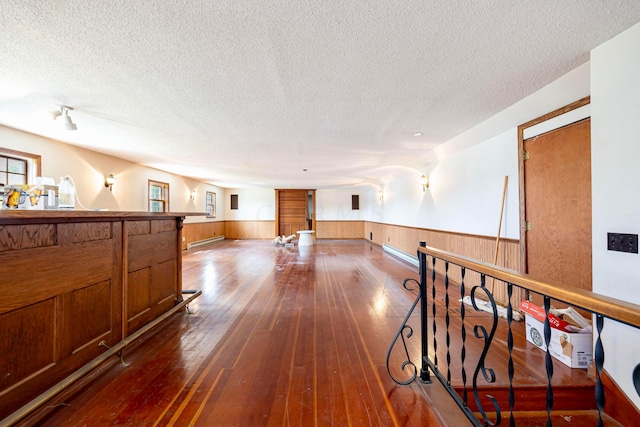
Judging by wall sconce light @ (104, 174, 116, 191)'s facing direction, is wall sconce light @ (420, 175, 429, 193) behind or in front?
in front

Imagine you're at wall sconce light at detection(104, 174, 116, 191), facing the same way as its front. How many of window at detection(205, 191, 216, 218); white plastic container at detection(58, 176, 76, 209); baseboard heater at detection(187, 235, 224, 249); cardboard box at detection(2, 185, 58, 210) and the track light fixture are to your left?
2

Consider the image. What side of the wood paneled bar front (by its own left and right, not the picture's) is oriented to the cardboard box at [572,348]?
front

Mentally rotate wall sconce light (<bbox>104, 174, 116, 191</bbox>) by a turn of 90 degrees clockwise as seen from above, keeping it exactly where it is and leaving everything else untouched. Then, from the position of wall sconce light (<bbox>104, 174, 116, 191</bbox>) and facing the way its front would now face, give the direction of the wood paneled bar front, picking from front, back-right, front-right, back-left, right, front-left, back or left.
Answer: front-left

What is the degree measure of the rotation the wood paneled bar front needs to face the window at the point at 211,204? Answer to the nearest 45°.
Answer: approximately 90° to its left

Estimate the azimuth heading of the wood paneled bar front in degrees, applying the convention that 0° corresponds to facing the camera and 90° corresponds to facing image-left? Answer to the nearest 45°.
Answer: approximately 315°

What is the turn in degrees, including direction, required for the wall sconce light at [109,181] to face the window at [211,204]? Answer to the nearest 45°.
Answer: approximately 90° to its left

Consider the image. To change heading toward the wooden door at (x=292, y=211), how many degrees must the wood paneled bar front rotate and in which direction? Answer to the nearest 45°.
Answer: approximately 90° to its left

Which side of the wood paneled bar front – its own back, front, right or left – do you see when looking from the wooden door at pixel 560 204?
front

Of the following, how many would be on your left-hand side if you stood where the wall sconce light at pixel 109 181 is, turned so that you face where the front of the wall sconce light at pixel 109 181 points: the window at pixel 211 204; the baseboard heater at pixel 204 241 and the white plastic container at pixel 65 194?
2

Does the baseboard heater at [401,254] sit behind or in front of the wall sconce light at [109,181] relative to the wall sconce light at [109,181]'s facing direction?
in front

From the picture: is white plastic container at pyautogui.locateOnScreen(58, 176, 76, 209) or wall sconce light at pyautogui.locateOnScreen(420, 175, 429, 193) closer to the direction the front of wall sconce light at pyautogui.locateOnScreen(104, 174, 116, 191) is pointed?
the wall sconce light

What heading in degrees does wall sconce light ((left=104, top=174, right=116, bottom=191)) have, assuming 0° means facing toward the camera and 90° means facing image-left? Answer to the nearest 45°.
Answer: approximately 315°

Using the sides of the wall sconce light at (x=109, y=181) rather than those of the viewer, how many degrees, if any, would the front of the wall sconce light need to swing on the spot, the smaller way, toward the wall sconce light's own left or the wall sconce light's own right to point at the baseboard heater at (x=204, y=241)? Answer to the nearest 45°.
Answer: approximately 90° to the wall sconce light's own left
